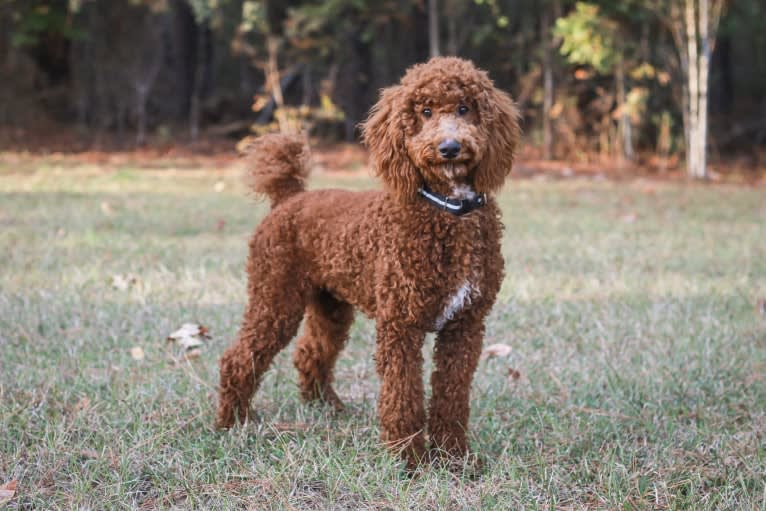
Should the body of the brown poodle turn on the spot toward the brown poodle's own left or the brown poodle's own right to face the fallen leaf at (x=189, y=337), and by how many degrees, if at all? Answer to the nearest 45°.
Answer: approximately 180°

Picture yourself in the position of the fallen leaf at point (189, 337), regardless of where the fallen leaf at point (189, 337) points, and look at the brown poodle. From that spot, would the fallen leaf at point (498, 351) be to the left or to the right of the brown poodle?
left

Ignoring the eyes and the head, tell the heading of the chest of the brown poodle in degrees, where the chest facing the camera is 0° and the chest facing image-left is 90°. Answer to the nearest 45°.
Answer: approximately 315°

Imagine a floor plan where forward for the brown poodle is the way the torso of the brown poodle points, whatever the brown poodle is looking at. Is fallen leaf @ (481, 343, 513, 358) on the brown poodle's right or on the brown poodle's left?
on the brown poodle's left

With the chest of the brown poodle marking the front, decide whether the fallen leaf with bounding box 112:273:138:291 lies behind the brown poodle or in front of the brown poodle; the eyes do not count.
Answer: behind

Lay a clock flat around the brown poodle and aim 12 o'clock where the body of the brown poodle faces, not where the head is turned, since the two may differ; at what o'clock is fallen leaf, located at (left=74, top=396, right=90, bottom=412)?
The fallen leaf is roughly at 5 o'clock from the brown poodle.

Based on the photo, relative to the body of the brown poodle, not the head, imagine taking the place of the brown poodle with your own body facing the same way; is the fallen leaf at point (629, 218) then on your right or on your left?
on your left

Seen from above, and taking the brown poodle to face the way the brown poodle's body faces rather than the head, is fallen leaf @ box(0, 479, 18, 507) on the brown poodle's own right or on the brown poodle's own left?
on the brown poodle's own right

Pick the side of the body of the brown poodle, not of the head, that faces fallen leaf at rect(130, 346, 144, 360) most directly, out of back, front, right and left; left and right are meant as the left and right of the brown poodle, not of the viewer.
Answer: back
